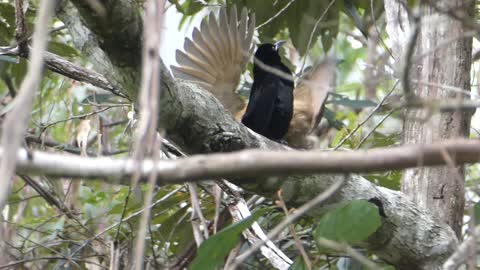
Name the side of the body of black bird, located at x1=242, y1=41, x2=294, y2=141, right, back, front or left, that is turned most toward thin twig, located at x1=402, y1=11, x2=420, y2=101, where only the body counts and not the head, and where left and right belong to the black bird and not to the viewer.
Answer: right
